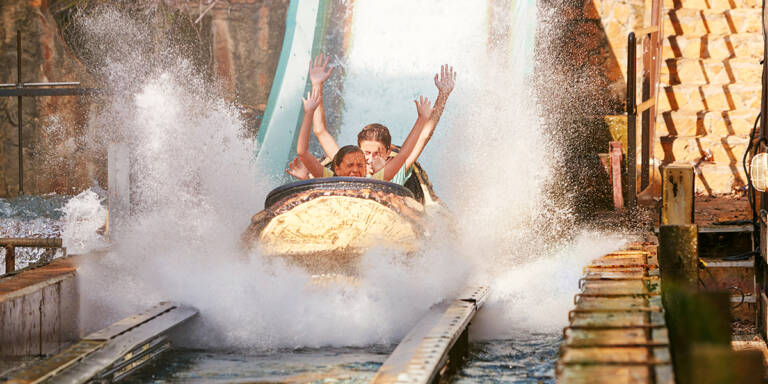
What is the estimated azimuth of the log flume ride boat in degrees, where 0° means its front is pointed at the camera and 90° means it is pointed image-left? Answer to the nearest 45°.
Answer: approximately 0°

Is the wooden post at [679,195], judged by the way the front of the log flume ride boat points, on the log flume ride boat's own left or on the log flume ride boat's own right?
on the log flume ride boat's own left

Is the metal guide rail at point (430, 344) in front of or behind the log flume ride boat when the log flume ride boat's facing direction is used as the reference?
in front

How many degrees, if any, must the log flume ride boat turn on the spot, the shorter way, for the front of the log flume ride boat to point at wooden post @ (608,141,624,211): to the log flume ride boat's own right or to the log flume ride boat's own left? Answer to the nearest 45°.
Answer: approximately 135° to the log flume ride boat's own left

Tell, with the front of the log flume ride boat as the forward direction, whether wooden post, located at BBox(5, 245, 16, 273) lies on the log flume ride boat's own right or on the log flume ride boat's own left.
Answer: on the log flume ride boat's own right
